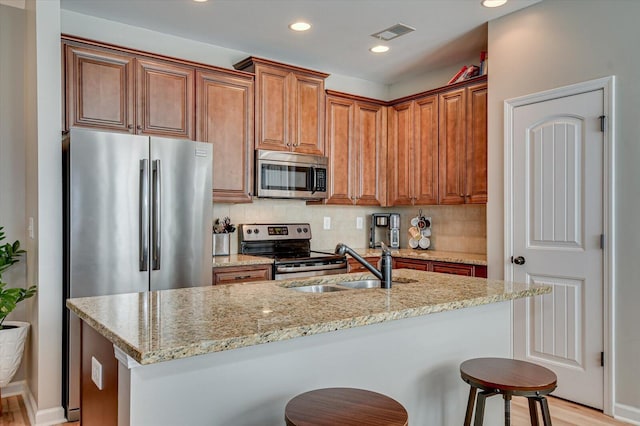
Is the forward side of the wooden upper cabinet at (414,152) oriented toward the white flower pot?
yes

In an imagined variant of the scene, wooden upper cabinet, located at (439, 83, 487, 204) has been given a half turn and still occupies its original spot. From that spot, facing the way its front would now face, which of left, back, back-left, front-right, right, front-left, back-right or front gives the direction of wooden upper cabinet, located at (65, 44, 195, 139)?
back

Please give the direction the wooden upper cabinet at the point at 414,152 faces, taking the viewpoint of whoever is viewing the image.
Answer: facing the viewer and to the left of the viewer

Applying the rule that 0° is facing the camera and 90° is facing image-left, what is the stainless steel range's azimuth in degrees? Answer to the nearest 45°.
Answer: approximately 315°

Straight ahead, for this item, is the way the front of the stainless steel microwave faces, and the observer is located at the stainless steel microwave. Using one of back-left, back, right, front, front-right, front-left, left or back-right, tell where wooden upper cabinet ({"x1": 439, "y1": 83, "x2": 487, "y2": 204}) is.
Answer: front-left

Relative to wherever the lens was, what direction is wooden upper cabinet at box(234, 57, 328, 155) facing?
facing the viewer and to the right of the viewer

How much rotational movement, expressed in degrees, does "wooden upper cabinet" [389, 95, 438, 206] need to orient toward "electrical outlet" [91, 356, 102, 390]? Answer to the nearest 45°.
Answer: approximately 45° to its left

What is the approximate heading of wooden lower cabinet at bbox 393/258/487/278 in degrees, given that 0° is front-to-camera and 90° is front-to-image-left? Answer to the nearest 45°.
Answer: approximately 45°

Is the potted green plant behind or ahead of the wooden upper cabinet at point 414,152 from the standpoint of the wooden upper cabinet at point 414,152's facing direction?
ahead

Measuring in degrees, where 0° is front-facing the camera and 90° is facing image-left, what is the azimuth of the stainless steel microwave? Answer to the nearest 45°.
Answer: approximately 315°
